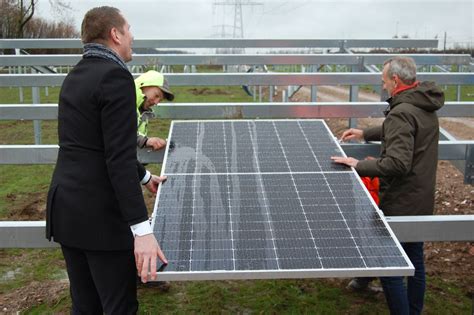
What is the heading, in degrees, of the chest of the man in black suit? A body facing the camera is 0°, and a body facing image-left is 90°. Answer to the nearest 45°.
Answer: approximately 225°

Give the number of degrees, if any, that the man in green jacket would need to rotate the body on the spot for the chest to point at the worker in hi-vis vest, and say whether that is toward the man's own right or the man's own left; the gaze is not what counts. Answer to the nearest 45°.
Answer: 0° — they already face them

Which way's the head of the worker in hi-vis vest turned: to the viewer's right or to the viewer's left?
to the viewer's right

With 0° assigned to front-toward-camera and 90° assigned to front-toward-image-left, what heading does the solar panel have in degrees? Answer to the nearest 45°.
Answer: approximately 0°

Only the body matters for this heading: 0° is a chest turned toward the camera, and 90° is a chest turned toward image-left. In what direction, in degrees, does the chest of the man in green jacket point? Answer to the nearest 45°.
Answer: approximately 90°

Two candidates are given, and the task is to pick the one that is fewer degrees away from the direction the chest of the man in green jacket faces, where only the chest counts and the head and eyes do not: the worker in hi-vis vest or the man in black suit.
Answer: the worker in hi-vis vest
